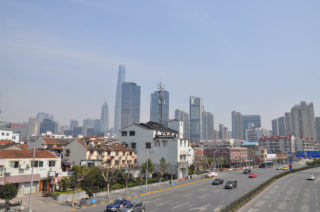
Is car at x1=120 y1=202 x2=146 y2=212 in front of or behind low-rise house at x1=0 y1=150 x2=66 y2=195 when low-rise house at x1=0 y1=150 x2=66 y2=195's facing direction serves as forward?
in front

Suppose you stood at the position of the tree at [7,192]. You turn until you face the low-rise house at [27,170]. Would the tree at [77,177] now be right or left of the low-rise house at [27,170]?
right

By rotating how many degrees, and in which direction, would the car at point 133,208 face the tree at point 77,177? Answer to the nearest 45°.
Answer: approximately 90° to its right

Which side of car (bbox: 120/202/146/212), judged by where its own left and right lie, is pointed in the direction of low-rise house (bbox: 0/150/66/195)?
right

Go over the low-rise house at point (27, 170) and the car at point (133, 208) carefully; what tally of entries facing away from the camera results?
0

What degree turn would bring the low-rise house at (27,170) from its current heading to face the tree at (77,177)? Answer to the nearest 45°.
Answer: approximately 45° to its left
